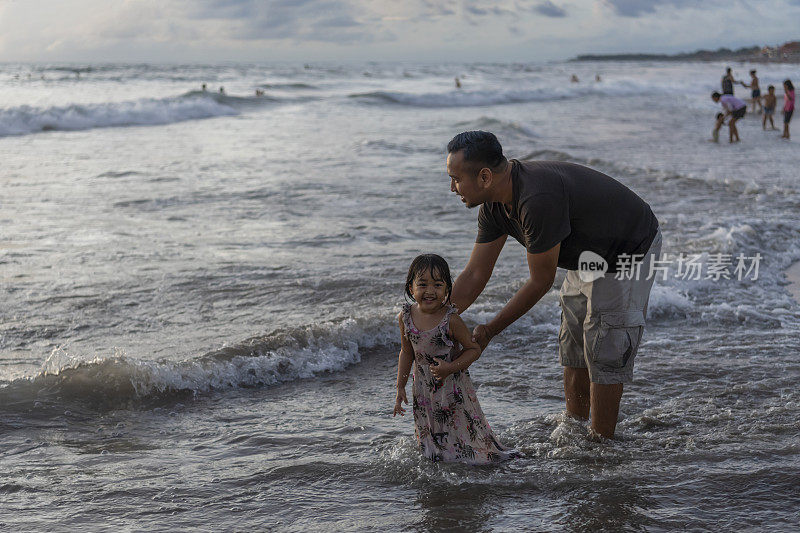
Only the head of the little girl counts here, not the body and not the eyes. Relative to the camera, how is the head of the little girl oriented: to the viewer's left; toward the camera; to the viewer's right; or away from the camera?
toward the camera

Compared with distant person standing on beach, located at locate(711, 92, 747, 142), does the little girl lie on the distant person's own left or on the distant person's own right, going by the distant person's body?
on the distant person's own left

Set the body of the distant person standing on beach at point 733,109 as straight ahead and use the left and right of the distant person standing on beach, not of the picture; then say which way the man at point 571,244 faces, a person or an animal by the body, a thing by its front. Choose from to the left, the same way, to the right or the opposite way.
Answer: the same way

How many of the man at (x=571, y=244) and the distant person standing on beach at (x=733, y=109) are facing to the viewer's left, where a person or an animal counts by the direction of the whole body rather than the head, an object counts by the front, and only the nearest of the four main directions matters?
2

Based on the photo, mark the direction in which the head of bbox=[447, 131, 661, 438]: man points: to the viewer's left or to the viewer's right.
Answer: to the viewer's left

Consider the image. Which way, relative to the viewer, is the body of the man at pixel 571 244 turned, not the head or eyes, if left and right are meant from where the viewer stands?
facing to the left of the viewer

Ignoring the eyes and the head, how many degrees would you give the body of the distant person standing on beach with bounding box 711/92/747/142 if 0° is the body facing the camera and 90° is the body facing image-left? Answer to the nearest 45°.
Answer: approximately 90°

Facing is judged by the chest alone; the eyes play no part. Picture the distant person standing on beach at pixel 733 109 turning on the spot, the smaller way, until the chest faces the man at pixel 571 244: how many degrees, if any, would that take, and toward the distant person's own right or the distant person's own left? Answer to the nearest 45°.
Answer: approximately 90° to the distant person's own left

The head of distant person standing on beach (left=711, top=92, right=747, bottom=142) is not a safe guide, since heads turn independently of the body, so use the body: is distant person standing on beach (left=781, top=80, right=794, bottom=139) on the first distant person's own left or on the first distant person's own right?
on the first distant person's own right

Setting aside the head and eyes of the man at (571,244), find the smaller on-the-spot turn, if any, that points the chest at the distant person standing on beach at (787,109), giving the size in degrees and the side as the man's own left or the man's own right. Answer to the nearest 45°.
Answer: approximately 90° to the man's own right

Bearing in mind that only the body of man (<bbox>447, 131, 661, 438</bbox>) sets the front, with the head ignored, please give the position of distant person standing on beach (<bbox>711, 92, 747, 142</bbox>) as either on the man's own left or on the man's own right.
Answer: on the man's own right
